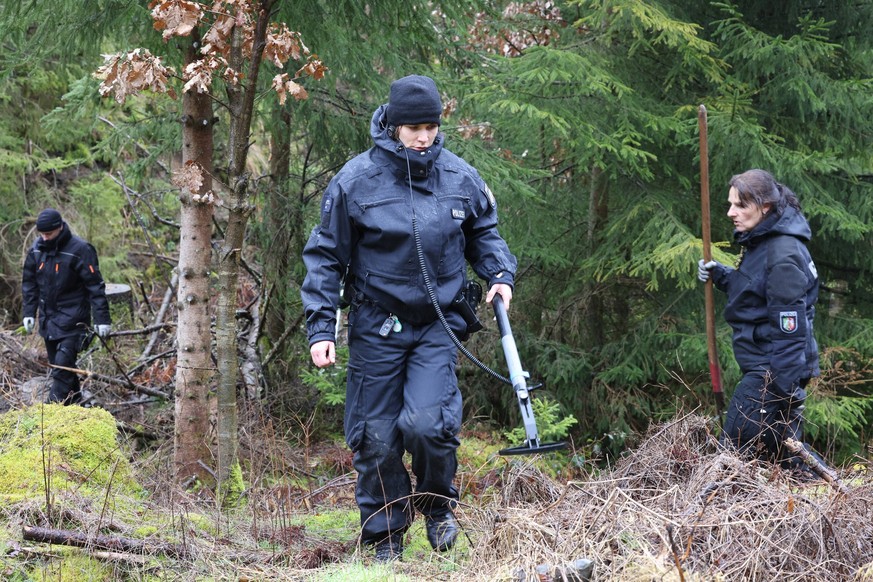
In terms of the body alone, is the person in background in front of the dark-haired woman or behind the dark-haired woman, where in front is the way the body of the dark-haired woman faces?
in front

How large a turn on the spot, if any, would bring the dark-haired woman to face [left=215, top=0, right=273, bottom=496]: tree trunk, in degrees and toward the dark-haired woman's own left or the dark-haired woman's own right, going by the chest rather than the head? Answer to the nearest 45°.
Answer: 0° — they already face it

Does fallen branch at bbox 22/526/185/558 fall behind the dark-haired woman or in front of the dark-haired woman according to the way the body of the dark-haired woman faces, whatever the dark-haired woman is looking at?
in front

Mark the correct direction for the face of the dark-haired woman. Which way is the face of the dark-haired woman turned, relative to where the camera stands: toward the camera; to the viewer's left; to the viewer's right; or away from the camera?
to the viewer's left

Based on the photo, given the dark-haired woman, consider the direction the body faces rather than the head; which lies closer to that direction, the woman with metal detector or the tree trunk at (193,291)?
the tree trunk

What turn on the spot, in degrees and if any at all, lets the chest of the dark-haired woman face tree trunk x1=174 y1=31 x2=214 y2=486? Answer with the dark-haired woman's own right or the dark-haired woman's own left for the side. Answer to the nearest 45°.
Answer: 0° — they already face it

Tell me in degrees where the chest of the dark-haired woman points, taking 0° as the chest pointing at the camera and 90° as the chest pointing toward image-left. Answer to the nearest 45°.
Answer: approximately 90°

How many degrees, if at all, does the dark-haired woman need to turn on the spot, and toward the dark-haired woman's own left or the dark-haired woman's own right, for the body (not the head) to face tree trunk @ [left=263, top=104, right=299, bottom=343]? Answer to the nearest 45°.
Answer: approximately 45° to the dark-haired woman's own right
